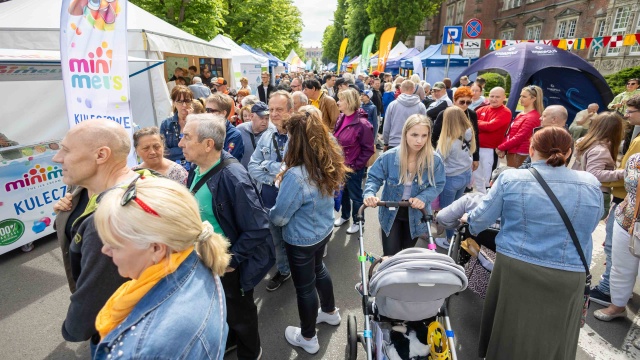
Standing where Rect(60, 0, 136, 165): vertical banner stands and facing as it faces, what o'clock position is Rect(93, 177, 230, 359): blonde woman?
The blonde woman is roughly at 12 o'clock from the vertical banner.

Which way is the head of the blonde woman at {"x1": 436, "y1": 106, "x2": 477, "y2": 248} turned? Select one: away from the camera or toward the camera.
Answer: away from the camera

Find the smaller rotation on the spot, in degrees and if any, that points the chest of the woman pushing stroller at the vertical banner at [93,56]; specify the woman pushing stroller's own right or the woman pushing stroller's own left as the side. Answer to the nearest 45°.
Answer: approximately 90° to the woman pushing stroller's own right
